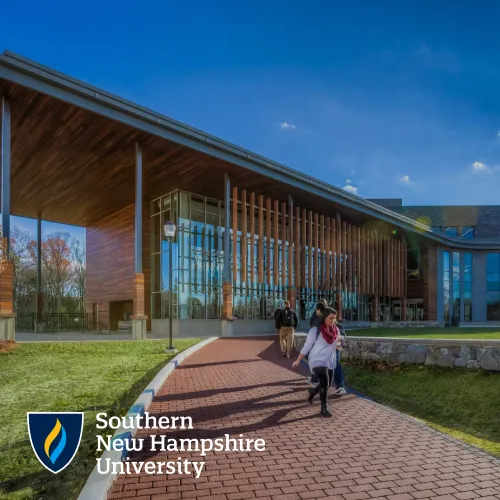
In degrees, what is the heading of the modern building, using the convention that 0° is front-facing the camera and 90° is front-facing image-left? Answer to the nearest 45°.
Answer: approximately 315°

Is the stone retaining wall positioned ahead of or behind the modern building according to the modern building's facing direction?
ahead

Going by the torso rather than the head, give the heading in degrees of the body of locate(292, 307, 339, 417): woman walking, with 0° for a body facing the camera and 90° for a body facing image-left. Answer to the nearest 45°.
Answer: approximately 315°

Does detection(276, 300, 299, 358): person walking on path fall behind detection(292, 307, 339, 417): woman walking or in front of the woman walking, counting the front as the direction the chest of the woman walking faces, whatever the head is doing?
behind

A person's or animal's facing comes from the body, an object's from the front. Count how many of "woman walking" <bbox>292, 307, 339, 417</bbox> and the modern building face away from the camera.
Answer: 0

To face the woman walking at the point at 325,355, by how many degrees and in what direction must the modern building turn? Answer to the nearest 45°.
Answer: approximately 45° to its right
